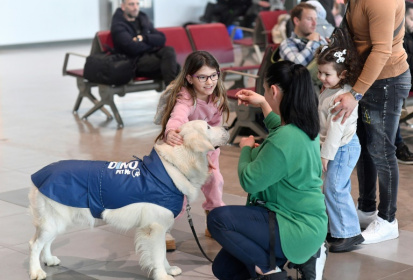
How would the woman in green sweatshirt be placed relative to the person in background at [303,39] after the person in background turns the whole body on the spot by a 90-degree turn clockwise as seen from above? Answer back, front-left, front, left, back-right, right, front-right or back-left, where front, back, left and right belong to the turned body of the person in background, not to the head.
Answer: front-left

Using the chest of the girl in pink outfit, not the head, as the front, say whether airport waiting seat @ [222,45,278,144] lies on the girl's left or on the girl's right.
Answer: on the girl's left

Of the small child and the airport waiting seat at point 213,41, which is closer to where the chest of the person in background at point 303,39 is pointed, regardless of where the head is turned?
the small child

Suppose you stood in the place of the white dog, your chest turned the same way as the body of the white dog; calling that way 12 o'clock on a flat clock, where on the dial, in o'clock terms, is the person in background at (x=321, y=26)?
The person in background is roughly at 10 o'clock from the white dog.

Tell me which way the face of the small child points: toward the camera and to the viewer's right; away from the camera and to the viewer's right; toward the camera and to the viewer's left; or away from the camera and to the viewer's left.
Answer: toward the camera and to the viewer's left

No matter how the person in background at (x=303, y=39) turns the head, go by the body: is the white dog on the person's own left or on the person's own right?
on the person's own right

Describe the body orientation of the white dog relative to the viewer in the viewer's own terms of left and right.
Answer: facing to the right of the viewer

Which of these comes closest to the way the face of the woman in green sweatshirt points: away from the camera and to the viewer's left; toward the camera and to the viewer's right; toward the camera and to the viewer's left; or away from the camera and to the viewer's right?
away from the camera and to the viewer's left
